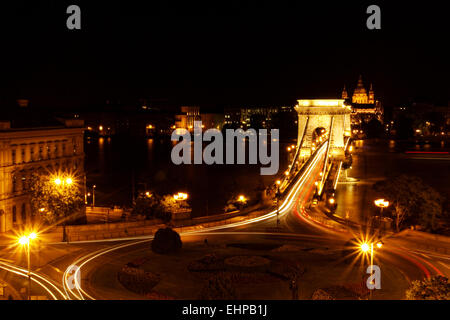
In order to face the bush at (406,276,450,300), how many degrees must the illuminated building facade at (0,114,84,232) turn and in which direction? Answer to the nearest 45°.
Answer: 0° — it already faces it

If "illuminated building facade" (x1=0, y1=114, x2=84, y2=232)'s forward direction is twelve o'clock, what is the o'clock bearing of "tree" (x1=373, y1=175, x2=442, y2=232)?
The tree is roughly at 11 o'clock from the illuminated building facade.

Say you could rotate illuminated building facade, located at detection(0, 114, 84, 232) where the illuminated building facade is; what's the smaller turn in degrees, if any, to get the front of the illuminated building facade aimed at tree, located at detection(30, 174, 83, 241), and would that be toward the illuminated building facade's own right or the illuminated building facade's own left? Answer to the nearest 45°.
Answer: approximately 45° to the illuminated building facade's own right

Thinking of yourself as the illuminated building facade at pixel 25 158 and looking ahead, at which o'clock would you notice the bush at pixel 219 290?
The bush is roughly at 1 o'clock from the illuminated building facade.

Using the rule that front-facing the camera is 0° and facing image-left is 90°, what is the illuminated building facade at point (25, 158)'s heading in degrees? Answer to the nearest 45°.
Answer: approximately 315°

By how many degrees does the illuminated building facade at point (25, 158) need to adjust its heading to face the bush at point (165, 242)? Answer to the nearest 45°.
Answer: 0° — it already faces it
